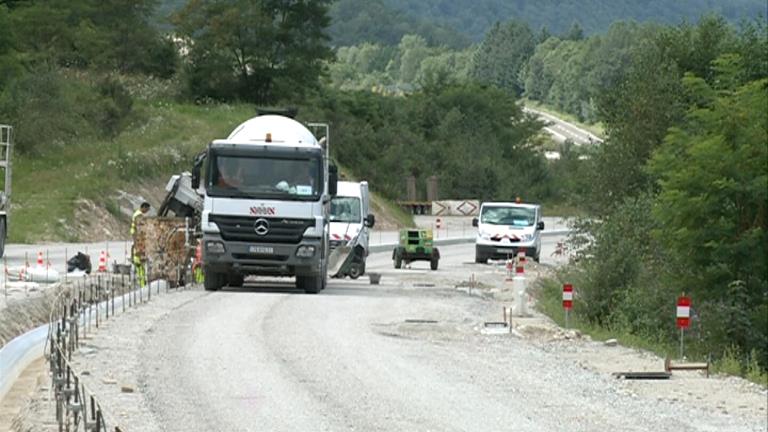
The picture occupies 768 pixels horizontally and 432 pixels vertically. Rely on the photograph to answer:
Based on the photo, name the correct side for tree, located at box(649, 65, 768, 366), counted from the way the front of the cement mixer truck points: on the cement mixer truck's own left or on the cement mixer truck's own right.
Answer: on the cement mixer truck's own left

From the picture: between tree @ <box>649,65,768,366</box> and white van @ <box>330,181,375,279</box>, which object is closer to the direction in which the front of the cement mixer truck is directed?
the tree

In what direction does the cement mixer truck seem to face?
toward the camera

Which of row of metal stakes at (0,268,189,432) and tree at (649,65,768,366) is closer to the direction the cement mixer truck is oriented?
the row of metal stakes

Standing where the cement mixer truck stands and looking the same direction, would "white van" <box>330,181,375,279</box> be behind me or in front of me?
behind

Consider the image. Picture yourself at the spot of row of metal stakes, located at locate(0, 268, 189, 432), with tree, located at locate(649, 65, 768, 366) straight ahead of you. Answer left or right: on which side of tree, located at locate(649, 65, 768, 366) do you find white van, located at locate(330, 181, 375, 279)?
left

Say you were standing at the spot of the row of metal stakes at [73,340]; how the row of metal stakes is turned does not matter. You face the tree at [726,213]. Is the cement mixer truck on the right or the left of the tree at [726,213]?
left

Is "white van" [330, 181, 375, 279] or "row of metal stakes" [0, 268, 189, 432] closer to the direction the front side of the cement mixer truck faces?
the row of metal stakes
